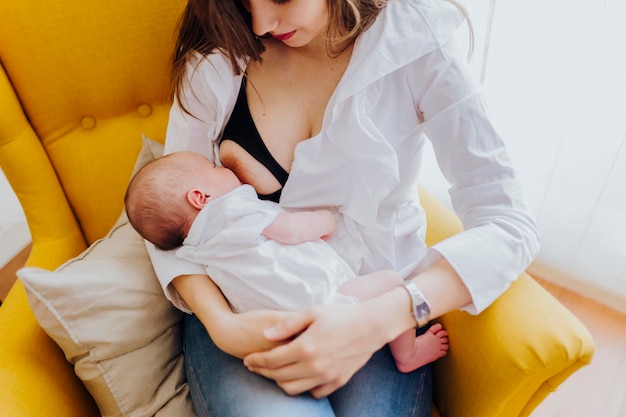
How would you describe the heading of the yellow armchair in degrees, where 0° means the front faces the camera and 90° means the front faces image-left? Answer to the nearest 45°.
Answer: approximately 315°
